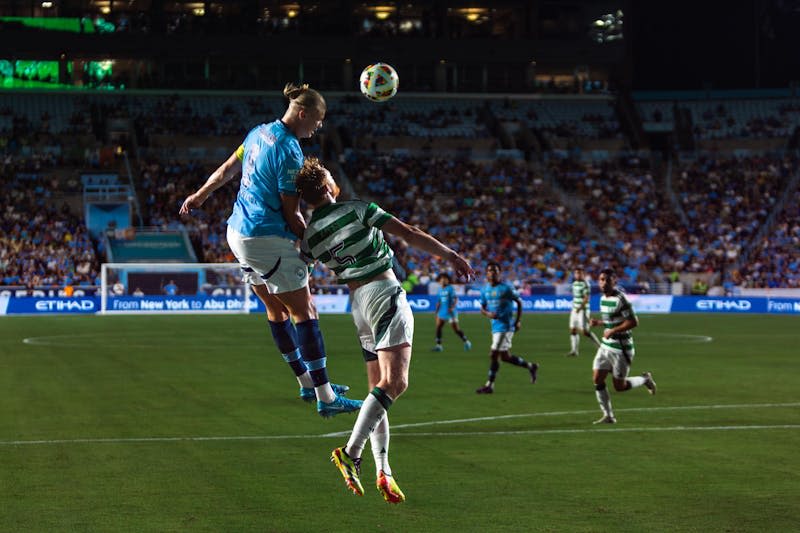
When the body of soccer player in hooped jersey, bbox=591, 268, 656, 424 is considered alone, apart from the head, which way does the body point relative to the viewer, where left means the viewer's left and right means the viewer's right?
facing the viewer and to the left of the viewer

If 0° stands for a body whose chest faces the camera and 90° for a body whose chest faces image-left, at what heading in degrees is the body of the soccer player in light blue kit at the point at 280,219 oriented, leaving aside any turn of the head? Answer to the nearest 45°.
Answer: approximately 225°

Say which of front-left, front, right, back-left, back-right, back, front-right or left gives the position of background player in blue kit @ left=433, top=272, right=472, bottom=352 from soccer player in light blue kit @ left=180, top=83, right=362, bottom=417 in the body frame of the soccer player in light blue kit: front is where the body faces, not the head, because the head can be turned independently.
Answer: front-left

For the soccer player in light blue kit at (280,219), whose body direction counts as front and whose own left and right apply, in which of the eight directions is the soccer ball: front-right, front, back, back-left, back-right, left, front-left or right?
front

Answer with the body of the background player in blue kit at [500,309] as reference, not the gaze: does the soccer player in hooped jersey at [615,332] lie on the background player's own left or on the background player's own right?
on the background player's own left

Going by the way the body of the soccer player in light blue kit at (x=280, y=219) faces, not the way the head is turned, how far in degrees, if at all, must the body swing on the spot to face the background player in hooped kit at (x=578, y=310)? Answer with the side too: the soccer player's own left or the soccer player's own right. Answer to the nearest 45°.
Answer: approximately 45° to the soccer player's own left

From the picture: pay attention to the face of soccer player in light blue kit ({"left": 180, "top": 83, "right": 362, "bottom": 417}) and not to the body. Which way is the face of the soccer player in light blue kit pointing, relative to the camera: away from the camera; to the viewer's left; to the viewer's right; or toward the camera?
to the viewer's right

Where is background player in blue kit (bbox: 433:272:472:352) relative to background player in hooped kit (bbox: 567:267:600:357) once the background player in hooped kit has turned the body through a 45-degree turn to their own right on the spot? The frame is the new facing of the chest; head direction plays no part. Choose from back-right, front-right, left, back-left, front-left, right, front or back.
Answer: front

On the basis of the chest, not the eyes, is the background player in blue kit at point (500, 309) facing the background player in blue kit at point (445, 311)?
no

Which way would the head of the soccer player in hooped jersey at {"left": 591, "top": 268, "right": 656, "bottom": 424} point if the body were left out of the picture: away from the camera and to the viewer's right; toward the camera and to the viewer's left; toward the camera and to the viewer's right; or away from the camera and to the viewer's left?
toward the camera and to the viewer's left

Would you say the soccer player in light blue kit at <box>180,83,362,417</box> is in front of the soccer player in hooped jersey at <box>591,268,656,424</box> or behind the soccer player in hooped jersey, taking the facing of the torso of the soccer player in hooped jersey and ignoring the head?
in front

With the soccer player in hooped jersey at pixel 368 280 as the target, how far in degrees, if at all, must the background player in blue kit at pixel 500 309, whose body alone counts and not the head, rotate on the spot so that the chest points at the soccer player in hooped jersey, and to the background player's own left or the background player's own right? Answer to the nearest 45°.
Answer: approximately 45° to the background player's own left
